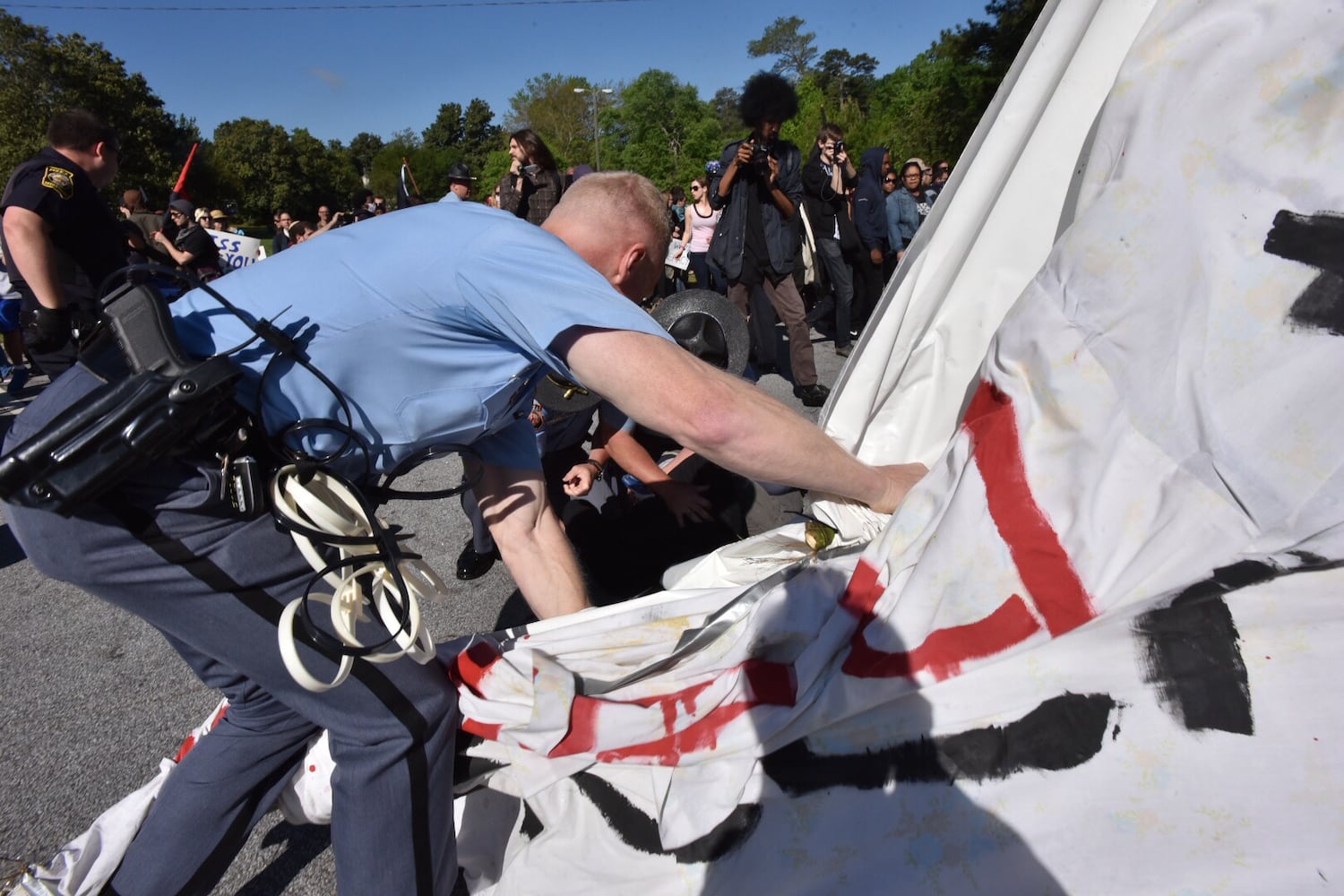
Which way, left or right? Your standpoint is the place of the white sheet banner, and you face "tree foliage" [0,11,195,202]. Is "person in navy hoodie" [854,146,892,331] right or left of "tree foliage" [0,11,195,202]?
right

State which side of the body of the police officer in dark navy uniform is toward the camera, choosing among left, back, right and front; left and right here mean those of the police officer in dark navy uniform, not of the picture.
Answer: right

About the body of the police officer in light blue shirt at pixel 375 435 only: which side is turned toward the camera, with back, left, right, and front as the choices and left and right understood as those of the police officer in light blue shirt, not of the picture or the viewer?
right

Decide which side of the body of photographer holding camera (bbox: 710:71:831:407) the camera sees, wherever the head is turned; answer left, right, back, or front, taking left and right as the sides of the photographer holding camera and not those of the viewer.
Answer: front

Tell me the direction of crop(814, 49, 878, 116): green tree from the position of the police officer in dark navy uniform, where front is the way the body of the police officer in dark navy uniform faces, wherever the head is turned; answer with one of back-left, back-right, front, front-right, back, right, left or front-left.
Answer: front-left

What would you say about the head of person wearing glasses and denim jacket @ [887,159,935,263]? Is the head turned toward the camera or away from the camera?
toward the camera

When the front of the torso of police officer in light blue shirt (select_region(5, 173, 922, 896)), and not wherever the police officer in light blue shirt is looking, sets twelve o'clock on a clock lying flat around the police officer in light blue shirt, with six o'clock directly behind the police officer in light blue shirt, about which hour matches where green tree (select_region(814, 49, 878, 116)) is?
The green tree is roughly at 10 o'clock from the police officer in light blue shirt.

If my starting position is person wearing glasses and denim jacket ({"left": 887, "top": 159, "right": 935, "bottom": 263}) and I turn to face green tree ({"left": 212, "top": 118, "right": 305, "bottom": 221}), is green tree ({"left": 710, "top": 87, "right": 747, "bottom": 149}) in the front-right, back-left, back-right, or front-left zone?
front-right

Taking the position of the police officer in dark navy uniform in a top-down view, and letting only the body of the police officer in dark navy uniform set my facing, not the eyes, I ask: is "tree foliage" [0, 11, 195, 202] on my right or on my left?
on my left

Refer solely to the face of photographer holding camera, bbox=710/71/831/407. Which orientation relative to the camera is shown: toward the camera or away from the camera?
toward the camera
